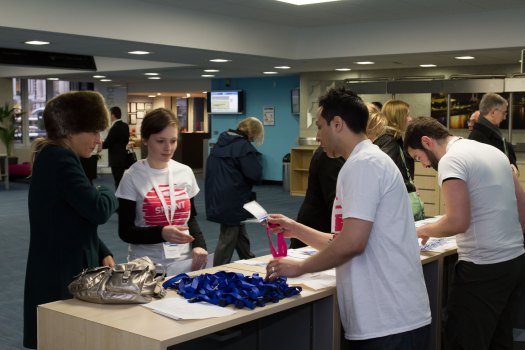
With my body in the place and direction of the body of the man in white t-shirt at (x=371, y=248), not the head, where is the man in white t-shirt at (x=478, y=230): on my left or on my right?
on my right

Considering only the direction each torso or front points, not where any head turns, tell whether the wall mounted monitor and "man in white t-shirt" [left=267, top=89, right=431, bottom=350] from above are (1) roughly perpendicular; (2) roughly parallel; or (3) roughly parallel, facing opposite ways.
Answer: roughly perpendicular

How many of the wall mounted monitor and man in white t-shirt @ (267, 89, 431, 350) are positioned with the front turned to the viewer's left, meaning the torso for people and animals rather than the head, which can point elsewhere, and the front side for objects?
1

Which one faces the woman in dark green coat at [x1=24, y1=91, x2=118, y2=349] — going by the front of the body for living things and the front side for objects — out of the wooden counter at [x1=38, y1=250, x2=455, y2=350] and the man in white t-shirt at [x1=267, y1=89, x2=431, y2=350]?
the man in white t-shirt

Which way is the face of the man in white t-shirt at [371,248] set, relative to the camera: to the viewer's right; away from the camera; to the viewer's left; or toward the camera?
to the viewer's left

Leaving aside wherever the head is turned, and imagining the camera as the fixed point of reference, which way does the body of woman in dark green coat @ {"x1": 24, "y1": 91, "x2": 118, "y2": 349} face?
to the viewer's right

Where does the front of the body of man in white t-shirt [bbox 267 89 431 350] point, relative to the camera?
to the viewer's left

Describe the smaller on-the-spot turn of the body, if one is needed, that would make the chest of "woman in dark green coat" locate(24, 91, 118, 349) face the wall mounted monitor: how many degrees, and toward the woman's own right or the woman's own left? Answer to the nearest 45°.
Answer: approximately 90° to the woman's own left

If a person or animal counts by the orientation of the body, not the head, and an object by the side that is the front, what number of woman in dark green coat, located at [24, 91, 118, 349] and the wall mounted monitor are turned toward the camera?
1

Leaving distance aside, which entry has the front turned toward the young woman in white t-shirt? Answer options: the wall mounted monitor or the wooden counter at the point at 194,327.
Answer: the wall mounted monitor

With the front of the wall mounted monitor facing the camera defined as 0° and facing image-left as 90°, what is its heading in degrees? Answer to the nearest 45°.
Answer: approximately 0°

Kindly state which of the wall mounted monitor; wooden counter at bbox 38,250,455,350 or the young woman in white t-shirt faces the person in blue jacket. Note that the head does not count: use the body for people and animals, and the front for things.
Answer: the wall mounted monitor

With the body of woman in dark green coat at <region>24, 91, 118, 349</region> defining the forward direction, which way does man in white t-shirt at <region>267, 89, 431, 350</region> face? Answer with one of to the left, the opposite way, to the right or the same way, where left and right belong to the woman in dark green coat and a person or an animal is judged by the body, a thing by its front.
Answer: the opposite way

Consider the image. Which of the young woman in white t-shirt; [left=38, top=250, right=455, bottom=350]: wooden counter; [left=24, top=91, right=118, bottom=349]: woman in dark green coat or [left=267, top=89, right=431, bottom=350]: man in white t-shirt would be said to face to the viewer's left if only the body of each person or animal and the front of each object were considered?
the man in white t-shirt

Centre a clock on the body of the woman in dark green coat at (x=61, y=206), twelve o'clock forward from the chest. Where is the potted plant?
The potted plant is roughly at 9 o'clock from the woman in dark green coat.
